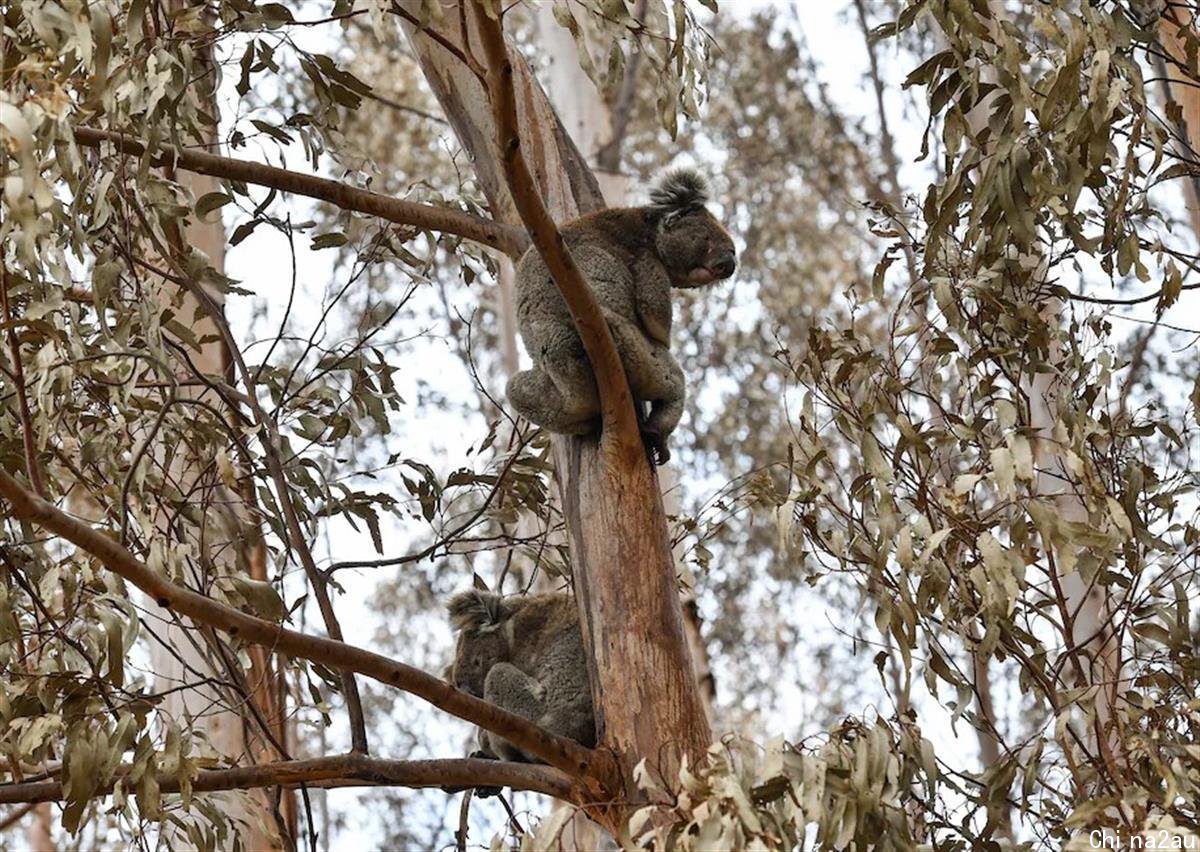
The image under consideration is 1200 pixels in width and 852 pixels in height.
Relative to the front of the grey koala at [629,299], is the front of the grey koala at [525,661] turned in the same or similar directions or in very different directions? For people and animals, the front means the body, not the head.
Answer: very different directions

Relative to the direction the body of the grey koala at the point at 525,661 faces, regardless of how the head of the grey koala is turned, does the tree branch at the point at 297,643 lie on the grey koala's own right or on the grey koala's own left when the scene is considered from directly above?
on the grey koala's own left

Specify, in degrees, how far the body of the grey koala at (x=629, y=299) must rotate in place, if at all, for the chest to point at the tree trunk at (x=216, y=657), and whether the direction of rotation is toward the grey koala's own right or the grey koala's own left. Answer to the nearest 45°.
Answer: approximately 135° to the grey koala's own left

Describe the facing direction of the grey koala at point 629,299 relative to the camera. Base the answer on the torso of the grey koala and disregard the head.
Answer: to the viewer's right
